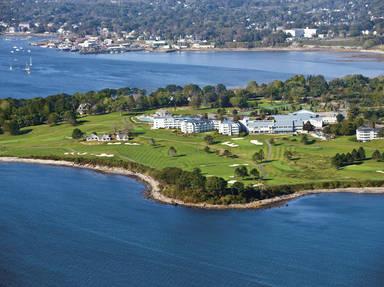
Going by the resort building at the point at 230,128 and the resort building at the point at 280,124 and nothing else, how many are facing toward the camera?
2

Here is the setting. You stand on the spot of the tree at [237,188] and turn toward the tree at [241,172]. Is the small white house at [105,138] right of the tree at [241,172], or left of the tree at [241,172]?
left

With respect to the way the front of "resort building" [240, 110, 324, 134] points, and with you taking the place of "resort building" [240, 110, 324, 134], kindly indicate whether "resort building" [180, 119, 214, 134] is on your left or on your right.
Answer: on your right

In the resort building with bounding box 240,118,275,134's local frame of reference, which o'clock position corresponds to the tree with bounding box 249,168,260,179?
The tree is roughly at 12 o'clock from the resort building.

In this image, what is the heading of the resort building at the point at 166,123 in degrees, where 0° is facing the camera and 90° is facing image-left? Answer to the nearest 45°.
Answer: approximately 0°

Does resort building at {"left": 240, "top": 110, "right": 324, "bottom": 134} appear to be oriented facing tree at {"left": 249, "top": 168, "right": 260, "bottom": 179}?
yes

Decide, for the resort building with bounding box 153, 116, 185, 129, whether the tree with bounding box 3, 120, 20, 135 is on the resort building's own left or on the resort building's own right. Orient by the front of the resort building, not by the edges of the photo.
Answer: on the resort building's own right

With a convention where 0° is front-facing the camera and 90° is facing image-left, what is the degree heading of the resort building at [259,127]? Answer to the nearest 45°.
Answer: approximately 0°

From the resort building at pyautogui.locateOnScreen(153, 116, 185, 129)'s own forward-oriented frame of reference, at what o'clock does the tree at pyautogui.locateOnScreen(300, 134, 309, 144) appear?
The tree is roughly at 10 o'clock from the resort building.
